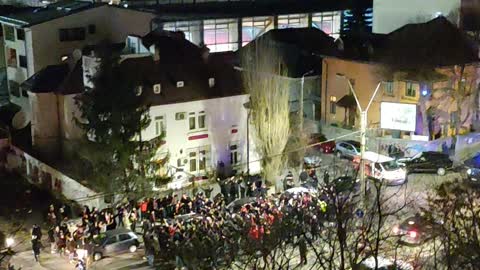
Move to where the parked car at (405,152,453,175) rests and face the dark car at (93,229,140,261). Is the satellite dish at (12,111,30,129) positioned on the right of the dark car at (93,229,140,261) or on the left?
right

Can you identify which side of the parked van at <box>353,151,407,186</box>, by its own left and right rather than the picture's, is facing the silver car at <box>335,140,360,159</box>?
back

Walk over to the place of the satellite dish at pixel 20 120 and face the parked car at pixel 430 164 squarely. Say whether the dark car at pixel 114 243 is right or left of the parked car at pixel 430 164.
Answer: right

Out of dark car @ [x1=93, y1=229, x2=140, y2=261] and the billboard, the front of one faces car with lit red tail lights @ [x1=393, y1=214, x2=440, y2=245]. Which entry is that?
the billboard

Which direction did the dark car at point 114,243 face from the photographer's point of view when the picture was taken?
facing the viewer and to the left of the viewer

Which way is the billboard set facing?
toward the camera

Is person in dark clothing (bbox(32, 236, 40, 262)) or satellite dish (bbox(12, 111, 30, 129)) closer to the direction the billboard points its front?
the person in dark clothing

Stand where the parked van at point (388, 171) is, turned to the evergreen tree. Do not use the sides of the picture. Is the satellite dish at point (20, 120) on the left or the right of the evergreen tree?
right

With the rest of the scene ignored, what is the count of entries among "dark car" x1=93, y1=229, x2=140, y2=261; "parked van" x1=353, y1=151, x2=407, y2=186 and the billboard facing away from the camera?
0

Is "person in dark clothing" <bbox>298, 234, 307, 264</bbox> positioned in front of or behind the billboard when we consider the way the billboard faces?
in front

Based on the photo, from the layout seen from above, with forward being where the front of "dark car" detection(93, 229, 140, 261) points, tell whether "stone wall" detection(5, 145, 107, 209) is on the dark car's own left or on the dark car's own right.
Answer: on the dark car's own right

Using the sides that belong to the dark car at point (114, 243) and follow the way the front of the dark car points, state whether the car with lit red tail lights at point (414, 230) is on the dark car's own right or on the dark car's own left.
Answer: on the dark car's own left
